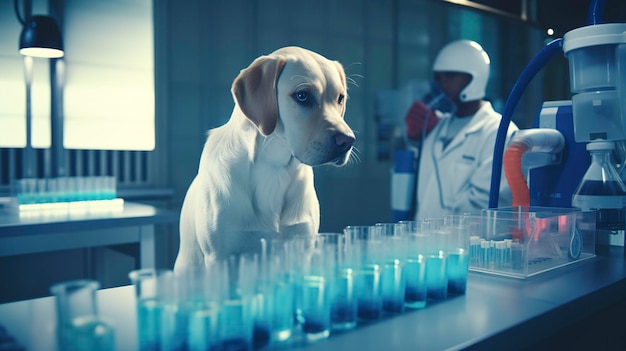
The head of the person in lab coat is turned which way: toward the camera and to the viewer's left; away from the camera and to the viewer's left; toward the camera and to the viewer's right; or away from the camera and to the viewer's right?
toward the camera and to the viewer's left

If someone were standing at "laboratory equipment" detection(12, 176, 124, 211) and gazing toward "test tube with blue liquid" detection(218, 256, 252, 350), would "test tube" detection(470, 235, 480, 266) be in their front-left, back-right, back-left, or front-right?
front-left

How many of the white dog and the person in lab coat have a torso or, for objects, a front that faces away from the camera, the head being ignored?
0

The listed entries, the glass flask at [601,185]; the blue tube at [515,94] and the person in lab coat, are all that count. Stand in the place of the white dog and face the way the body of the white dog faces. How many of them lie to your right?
0

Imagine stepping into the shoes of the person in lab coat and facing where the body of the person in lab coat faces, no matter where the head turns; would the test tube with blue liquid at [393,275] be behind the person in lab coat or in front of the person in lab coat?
in front

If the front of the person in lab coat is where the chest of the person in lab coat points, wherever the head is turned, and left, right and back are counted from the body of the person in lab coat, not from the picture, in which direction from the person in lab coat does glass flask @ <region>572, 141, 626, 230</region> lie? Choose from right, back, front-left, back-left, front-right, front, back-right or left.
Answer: front-left

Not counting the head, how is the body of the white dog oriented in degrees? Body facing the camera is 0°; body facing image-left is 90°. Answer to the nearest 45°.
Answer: approximately 315°

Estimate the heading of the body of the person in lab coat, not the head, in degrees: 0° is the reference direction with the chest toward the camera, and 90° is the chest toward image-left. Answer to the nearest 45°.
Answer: approximately 45°

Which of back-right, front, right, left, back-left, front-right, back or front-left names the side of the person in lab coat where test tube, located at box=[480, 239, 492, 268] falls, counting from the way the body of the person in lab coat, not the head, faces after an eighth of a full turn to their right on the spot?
left

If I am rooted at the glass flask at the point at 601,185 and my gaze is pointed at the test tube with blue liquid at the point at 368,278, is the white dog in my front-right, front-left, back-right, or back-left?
front-right

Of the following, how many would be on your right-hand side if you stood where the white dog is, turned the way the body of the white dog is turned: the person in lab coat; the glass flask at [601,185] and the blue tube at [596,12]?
0
